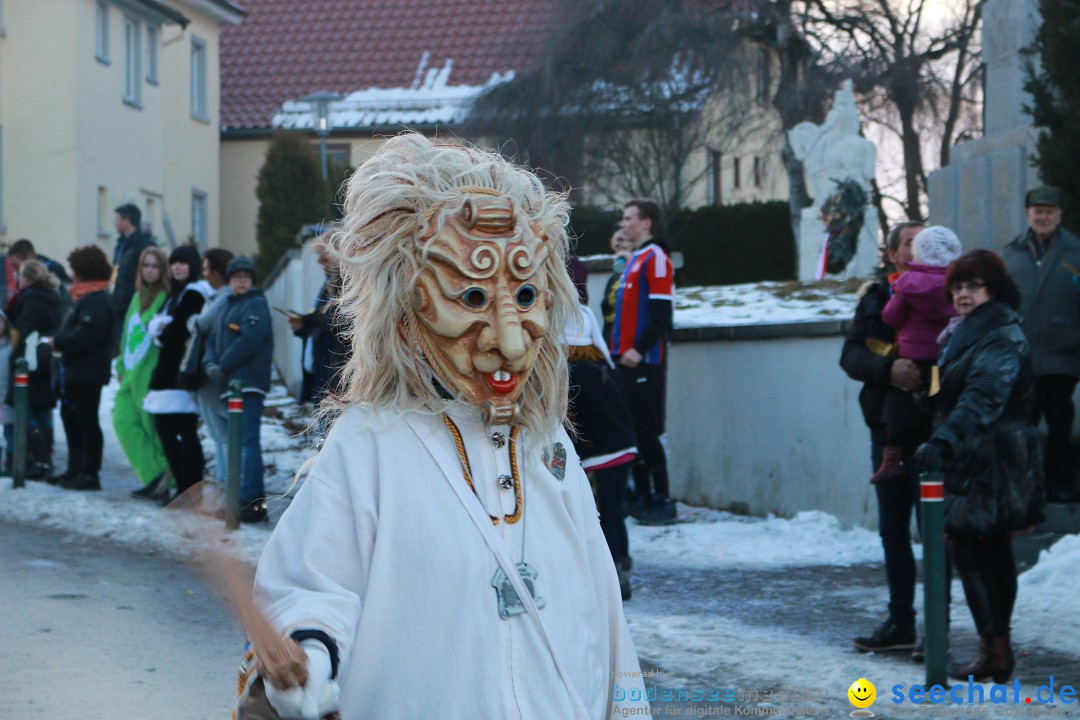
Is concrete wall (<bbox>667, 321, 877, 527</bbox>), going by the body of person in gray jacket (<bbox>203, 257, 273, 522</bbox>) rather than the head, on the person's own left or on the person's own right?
on the person's own left
